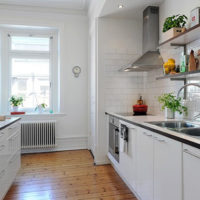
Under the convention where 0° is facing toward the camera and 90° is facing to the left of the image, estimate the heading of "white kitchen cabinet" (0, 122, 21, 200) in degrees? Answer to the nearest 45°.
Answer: approximately 270°

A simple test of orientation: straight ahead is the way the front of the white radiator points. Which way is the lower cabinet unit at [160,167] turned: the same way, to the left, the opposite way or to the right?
to the right

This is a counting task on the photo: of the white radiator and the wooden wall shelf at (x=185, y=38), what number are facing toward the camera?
1

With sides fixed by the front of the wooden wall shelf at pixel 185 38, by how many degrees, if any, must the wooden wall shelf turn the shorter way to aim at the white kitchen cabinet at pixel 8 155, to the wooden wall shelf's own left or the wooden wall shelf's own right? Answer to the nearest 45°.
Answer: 0° — it already faces it

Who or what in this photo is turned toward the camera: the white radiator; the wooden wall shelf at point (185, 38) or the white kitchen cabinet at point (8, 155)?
the white radiator

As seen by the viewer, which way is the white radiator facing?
toward the camera

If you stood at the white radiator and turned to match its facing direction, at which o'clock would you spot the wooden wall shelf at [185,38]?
The wooden wall shelf is roughly at 11 o'clock from the white radiator.

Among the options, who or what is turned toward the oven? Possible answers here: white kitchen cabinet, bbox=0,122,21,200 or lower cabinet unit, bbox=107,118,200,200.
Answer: the white kitchen cabinet

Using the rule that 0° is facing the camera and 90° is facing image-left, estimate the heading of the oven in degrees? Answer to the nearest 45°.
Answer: approximately 90°

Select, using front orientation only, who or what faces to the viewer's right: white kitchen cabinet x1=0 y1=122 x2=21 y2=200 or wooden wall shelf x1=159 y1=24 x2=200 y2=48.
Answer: the white kitchen cabinet

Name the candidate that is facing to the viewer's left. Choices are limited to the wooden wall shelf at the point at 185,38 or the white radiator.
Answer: the wooden wall shelf

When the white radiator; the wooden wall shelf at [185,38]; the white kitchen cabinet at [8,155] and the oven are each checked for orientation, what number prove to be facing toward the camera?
1

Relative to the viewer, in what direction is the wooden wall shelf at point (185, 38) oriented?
to the viewer's left

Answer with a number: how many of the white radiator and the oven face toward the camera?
1

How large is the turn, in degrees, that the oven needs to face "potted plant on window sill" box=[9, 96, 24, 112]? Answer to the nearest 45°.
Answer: approximately 45° to its right
